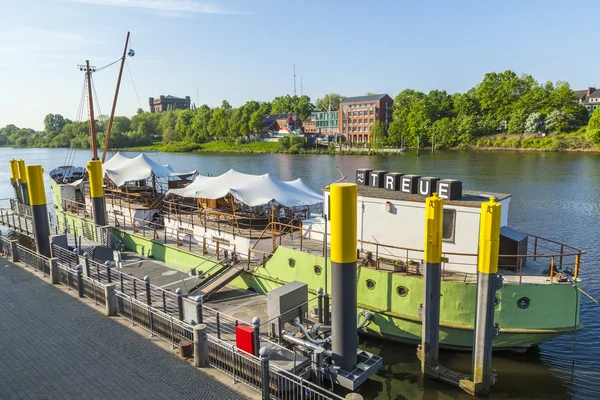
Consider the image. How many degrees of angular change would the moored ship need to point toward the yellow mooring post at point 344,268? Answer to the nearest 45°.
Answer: approximately 90° to its left

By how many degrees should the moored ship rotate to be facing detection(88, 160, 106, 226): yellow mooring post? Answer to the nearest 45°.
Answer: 0° — it already faces it

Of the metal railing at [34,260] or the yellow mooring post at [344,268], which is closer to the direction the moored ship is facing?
the metal railing

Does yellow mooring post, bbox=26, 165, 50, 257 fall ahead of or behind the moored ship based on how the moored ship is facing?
ahead

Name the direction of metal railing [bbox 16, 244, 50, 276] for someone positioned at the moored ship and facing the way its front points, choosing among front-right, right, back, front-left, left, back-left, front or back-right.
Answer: front-left

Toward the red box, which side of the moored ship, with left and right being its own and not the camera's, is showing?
left

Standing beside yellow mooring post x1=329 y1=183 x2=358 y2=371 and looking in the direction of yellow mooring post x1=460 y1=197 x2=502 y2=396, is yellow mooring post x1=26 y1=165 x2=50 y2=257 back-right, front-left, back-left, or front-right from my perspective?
back-left

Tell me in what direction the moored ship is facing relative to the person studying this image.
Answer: facing away from the viewer and to the left of the viewer
